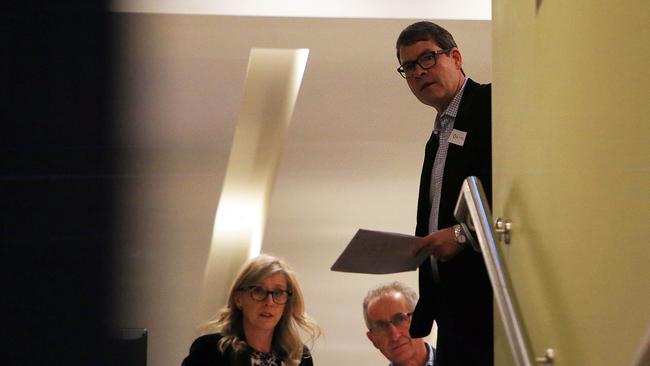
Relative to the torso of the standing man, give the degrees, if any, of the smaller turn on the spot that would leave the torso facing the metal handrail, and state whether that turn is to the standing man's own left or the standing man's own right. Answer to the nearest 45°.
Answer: approximately 45° to the standing man's own left

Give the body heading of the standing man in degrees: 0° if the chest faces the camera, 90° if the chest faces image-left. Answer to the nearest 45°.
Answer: approximately 45°

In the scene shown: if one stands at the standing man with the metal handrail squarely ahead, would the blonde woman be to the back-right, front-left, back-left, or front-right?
back-right

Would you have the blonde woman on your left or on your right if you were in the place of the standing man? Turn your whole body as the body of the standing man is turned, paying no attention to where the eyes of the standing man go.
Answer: on your right
